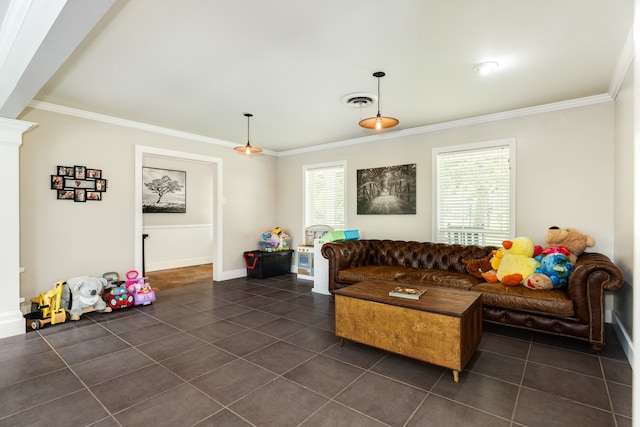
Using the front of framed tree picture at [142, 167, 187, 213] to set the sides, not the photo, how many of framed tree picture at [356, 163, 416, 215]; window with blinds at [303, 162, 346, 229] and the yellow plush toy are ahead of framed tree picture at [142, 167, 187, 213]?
3

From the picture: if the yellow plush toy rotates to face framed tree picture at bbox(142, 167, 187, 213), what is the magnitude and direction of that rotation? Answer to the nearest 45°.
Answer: approximately 45° to its right

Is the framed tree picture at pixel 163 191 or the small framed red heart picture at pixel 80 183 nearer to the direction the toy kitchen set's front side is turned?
the small framed red heart picture

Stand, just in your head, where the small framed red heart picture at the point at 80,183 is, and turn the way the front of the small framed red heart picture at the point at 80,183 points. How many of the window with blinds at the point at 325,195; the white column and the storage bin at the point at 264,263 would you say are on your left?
2

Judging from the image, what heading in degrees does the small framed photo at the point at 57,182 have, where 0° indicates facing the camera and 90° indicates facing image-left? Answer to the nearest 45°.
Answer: approximately 0°

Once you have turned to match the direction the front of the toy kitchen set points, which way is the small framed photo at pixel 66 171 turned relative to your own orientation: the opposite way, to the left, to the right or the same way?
to the left

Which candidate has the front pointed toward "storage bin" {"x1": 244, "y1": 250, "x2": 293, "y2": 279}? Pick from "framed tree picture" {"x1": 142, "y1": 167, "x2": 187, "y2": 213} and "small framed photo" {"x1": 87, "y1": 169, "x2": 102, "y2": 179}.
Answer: the framed tree picture
